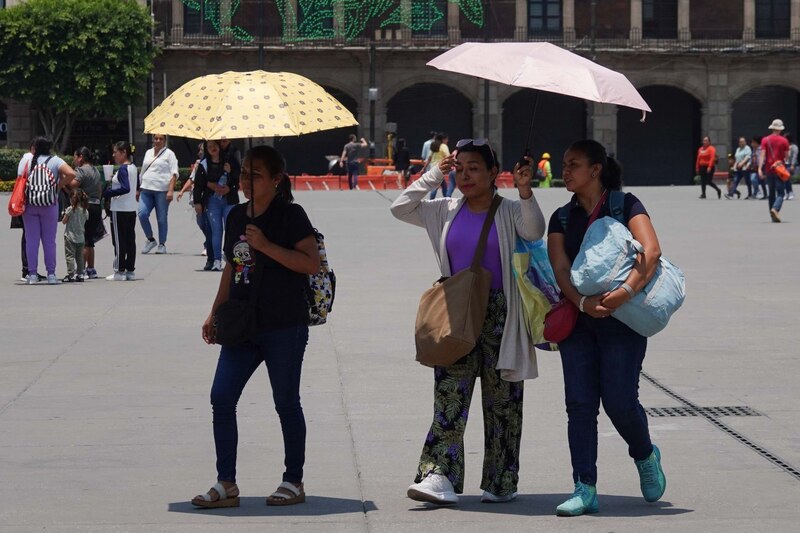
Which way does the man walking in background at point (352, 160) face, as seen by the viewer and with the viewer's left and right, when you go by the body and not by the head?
facing away from the viewer

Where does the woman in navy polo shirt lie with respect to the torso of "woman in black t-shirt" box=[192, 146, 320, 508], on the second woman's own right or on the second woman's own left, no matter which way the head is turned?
on the second woman's own left

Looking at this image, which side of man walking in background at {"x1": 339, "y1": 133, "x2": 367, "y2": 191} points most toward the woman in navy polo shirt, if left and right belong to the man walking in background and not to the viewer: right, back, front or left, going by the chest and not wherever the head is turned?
back

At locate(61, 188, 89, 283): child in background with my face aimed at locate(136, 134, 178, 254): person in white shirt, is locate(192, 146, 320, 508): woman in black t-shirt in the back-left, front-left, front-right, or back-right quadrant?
back-right

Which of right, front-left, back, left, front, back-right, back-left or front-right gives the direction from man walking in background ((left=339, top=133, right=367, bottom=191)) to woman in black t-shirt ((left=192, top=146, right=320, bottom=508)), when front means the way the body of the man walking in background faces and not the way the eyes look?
back

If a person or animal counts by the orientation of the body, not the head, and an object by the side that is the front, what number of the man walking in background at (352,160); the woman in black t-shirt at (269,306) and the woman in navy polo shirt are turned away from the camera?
1

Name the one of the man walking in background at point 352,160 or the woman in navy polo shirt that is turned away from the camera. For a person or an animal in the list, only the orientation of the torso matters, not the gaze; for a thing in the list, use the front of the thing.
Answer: the man walking in background

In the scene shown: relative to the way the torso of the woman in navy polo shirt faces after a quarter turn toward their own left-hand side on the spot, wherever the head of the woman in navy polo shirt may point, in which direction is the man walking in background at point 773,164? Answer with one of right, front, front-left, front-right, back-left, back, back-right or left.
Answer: back-left

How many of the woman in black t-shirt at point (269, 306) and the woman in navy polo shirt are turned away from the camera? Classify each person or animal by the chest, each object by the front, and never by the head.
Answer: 0

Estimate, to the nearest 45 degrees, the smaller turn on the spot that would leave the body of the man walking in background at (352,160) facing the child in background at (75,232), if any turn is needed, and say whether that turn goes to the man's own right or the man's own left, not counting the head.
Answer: approximately 180°

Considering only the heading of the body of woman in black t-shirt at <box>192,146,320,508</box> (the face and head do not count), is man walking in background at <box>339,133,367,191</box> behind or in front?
behind
